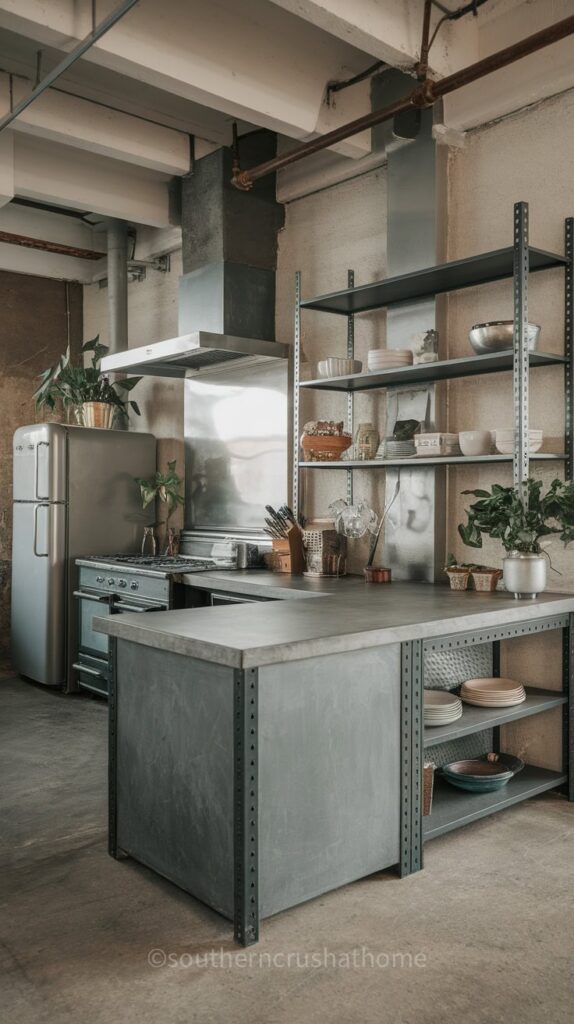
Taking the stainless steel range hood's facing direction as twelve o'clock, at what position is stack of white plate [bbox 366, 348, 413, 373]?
The stack of white plate is roughly at 9 o'clock from the stainless steel range hood.

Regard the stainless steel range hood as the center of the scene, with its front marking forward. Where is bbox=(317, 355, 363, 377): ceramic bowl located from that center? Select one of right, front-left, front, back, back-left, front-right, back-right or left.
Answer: left

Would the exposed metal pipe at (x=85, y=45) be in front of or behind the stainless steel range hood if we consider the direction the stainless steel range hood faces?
in front

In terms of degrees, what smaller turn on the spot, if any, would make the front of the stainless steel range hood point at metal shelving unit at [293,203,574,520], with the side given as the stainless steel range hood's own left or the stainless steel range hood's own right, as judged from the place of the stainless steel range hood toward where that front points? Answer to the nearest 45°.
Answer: approximately 90° to the stainless steel range hood's own left

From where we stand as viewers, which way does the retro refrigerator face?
facing the viewer and to the left of the viewer

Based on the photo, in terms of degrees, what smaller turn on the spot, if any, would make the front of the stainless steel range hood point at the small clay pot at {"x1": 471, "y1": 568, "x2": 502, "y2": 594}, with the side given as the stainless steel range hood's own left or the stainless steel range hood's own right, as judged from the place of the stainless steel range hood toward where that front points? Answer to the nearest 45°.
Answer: approximately 90° to the stainless steel range hood's own left

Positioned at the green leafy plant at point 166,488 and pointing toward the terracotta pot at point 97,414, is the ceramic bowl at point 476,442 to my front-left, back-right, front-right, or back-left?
back-left

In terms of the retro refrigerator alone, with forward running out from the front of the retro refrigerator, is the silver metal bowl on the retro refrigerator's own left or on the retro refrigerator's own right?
on the retro refrigerator's own left

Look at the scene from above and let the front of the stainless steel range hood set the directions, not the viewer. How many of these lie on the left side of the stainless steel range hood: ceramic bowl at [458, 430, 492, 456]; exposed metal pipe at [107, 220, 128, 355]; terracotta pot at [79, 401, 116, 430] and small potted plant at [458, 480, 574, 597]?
2

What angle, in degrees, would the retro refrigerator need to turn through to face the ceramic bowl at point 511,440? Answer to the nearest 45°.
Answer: approximately 90° to its left

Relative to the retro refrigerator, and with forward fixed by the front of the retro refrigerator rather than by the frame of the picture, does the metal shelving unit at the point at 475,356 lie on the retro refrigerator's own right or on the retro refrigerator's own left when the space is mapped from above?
on the retro refrigerator's own left

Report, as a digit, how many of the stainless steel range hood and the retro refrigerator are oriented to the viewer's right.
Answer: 0

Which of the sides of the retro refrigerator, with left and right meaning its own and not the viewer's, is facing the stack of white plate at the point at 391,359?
left
